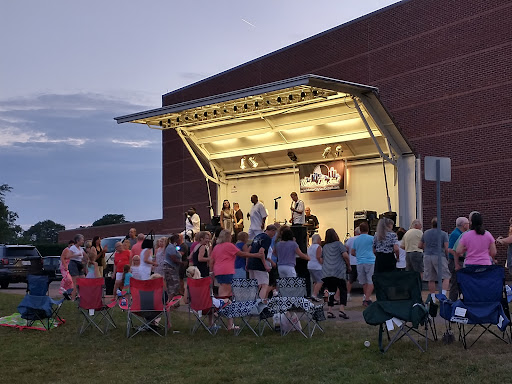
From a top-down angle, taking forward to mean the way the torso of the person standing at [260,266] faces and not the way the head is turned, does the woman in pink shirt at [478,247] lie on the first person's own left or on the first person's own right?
on the first person's own right

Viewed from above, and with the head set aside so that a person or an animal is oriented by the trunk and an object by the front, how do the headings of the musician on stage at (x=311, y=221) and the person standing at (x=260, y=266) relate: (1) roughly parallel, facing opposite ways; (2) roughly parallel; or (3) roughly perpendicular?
roughly parallel, facing opposite ways

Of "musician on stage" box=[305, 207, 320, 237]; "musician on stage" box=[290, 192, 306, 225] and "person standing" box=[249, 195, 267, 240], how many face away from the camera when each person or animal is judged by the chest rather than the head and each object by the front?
0

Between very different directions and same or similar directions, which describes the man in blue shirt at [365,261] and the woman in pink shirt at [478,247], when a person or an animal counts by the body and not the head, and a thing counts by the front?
same or similar directions

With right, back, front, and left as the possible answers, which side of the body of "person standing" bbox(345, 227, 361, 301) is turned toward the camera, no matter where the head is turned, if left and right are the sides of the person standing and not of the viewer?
back

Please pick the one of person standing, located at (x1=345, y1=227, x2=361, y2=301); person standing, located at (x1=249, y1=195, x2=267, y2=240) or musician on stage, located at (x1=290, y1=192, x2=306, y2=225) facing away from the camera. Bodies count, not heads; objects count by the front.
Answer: person standing, located at (x1=345, y1=227, x2=361, y2=301)

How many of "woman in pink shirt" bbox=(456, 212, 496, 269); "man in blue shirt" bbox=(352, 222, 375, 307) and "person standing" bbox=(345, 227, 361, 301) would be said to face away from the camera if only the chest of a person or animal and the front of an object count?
3

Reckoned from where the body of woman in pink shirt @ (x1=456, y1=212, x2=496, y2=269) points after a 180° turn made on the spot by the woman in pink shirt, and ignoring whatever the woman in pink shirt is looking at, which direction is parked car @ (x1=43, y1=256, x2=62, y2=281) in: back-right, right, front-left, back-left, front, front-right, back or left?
back-right

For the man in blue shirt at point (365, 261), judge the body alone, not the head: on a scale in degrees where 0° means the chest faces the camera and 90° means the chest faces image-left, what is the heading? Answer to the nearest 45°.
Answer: approximately 180°

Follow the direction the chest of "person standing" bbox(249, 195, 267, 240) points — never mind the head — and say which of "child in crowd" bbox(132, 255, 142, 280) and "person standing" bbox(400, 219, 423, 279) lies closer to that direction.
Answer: the child in crowd

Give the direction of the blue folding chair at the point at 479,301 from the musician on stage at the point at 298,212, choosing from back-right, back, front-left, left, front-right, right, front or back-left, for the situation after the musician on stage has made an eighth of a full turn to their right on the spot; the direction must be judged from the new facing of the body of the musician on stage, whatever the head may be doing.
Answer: left

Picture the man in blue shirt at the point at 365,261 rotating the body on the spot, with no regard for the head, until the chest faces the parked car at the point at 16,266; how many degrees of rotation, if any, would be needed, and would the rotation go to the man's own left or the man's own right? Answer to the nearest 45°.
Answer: approximately 45° to the man's own left

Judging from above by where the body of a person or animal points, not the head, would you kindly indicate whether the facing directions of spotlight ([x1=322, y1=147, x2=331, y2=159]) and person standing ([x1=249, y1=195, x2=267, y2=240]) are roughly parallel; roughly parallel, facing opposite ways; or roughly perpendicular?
roughly parallel

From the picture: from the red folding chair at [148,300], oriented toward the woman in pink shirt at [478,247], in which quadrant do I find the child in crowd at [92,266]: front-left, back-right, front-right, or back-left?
back-left

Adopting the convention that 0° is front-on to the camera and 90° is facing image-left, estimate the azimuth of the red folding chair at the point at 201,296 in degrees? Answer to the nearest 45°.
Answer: approximately 225°

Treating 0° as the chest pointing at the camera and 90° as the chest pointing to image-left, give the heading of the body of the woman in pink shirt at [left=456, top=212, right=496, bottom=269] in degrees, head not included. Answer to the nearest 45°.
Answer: approximately 180°

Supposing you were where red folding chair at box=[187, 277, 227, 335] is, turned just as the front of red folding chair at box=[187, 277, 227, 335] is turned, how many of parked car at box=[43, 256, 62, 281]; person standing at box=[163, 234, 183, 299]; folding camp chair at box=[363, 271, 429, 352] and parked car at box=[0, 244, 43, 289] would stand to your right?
1
